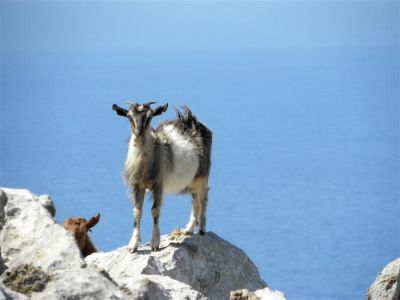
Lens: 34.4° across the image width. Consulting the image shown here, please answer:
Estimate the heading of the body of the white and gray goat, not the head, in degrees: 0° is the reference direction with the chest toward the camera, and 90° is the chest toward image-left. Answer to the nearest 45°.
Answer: approximately 45°
